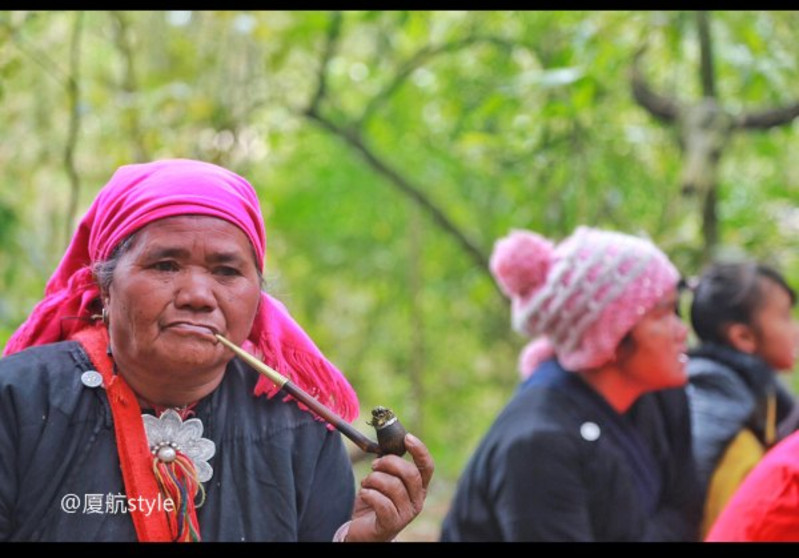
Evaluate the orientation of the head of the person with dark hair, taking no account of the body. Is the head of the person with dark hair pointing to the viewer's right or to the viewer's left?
to the viewer's right

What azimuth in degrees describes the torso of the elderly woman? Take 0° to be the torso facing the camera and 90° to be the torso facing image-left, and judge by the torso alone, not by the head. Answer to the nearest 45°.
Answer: approximately 0°

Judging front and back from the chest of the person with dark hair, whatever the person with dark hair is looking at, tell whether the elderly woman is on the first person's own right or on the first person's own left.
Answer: on the first person's own right

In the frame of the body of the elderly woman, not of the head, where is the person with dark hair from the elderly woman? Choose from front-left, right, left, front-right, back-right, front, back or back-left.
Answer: back-left

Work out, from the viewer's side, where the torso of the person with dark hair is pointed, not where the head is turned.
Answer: to the viewer's right

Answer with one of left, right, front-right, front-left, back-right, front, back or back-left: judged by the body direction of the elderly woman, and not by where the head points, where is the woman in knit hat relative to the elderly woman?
back-left

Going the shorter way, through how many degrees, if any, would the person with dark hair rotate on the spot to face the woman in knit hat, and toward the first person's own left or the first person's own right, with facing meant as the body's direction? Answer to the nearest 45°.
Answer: approximately 135° to the first person's own right

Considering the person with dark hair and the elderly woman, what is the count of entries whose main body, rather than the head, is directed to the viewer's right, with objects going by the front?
1
